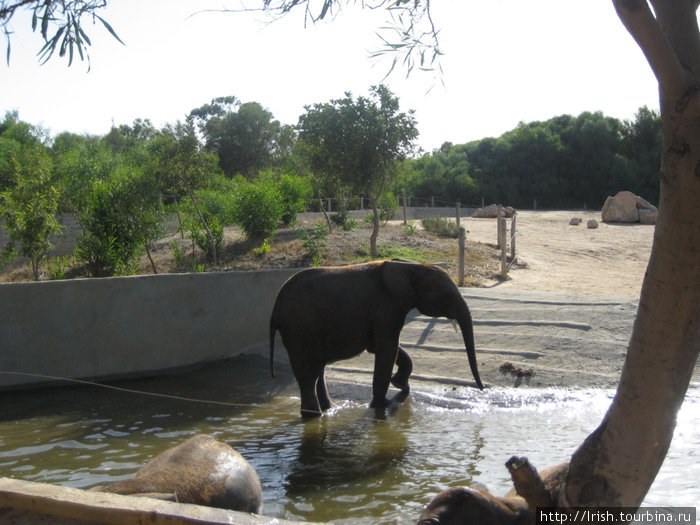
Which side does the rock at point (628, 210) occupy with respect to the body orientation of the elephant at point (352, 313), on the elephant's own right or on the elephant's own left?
on the elephant's own left

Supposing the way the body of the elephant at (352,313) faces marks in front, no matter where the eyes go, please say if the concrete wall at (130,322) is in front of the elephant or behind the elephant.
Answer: behind

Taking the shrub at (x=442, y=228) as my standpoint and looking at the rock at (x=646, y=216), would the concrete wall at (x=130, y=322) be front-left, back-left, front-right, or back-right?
back-right

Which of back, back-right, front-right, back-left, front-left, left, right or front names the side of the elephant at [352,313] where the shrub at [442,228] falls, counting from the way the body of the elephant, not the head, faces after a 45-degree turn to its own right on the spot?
back-left

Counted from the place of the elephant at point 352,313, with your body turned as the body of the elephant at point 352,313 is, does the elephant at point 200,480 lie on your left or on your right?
on your right

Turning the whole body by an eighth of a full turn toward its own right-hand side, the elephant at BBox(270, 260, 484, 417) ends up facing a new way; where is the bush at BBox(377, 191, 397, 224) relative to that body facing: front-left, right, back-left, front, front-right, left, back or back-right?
back-left

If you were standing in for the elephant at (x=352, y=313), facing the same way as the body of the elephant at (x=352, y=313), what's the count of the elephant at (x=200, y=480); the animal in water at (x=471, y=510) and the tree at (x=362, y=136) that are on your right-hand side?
2

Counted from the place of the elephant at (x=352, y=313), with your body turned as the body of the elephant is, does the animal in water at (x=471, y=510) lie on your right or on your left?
on your right

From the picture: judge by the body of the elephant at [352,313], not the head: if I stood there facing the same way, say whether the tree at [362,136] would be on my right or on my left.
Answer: on my left

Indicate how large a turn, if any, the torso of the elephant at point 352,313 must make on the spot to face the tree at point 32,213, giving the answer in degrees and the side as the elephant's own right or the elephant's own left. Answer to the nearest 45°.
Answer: approximately 135° to the elephant's own left

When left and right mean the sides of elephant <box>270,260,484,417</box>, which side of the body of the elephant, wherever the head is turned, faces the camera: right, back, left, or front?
right

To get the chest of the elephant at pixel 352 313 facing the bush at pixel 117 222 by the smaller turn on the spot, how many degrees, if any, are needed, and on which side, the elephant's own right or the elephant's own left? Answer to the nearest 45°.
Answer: approximately 135° to the elephant's own left

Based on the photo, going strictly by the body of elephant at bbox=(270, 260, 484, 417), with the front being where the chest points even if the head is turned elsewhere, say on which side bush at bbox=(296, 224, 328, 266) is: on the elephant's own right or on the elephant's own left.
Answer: on the elephant's own left
